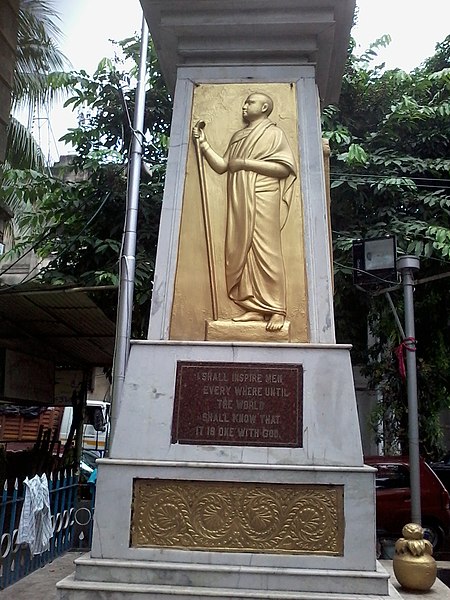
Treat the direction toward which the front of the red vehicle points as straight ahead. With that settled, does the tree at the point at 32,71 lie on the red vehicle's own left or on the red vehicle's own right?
on the red vehicle's own right
